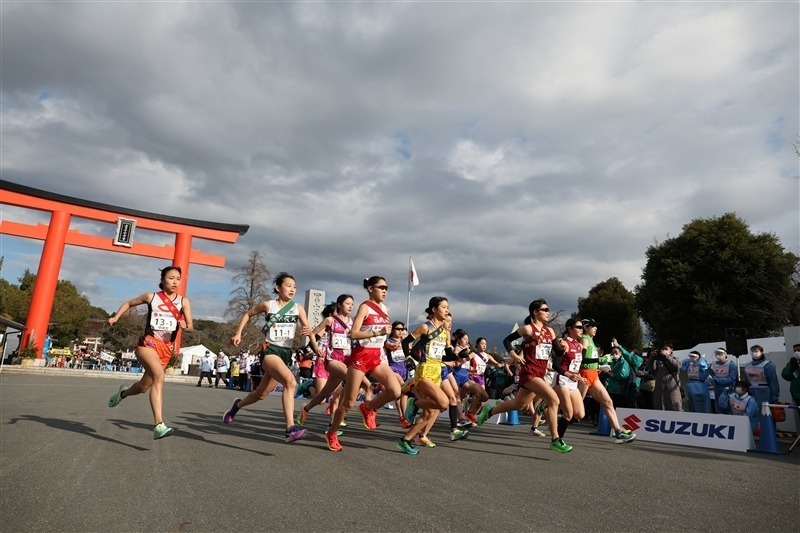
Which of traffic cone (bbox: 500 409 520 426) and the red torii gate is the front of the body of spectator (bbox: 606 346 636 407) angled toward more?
the traffic cone

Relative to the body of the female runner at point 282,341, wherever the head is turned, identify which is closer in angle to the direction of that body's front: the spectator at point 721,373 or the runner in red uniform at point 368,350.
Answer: the runner in red uniform

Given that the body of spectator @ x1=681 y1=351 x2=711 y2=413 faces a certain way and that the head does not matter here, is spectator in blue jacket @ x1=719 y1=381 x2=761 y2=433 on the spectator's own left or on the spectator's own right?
on the spectator's own left

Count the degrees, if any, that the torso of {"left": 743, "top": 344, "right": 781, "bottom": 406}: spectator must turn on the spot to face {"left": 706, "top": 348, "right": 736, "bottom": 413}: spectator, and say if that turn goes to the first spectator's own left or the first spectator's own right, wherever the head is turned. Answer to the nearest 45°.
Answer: approximately 45° to the first spectator's own right

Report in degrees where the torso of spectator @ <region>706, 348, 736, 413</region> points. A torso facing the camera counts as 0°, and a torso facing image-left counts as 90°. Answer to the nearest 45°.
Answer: approximately 45°

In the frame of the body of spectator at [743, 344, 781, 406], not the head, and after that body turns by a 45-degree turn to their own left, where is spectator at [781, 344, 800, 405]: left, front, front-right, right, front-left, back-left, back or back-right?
front-left

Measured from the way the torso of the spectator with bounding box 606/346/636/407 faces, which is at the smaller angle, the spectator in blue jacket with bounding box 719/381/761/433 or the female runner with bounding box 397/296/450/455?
the female runner
